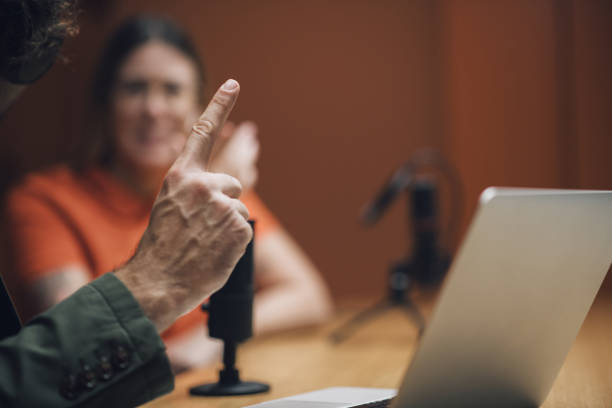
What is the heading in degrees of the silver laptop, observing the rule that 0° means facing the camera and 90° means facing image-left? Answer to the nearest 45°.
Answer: approximately 135°

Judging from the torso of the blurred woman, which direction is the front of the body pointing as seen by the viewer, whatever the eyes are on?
toward the camera

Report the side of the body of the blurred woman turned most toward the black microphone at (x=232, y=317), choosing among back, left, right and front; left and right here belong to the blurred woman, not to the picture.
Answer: front

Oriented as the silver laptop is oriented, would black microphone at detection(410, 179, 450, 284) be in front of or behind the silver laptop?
in front

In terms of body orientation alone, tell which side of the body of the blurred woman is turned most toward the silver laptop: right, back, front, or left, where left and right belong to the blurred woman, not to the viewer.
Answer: front

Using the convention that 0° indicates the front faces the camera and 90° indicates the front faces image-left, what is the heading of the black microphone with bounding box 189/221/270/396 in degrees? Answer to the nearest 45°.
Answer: approximately 90°
